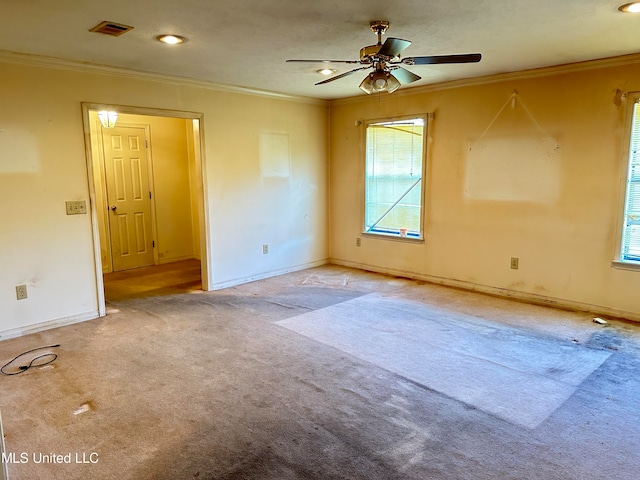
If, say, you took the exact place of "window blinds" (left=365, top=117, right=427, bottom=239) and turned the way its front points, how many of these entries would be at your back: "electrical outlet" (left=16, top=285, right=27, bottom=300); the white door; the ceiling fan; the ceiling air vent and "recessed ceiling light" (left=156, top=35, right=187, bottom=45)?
0

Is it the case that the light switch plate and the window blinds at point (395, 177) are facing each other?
no

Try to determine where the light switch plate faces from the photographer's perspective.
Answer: facing the viewer

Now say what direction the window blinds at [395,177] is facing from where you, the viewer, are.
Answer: facing the viewer and to the left of the viewer

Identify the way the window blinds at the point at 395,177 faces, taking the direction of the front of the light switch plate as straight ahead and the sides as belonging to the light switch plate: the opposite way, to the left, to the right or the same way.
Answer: to the right

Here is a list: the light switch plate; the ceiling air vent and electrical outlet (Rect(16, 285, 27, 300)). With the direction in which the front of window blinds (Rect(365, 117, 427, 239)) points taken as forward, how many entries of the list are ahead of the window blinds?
3

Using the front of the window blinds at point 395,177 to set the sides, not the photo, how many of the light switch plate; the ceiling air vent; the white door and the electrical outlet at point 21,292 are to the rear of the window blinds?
0

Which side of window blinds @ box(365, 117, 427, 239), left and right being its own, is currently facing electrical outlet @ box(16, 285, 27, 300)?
front

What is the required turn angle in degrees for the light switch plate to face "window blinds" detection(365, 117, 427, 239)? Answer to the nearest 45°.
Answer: approximately 90° to its left

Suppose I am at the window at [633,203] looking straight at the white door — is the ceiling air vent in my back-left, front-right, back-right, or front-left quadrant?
front-left

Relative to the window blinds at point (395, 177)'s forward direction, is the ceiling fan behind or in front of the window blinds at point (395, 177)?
in front

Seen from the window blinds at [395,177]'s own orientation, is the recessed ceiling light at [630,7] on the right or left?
on its left

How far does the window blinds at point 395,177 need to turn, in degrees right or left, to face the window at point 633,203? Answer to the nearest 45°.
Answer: approximately 90° to its left

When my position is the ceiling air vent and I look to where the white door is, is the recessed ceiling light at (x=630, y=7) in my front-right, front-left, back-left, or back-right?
back-right

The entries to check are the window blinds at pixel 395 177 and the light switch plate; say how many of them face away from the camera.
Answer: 0

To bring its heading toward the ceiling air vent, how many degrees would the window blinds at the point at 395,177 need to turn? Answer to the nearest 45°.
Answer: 0° — it already faces it

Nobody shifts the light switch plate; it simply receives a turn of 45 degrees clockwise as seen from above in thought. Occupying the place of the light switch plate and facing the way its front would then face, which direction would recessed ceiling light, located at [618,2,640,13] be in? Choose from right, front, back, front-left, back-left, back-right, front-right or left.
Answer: left
